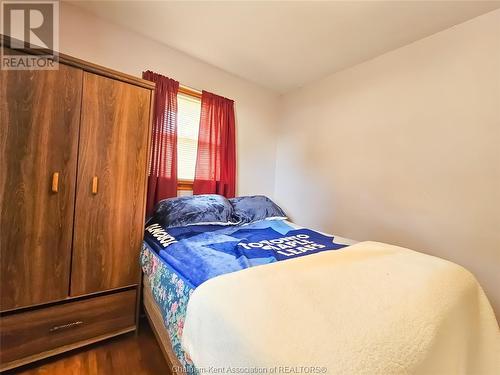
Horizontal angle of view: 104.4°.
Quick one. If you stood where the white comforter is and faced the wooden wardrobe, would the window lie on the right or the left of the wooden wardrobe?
right

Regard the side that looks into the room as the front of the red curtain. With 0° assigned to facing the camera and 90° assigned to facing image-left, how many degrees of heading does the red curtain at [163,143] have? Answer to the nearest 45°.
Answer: approximately 315°

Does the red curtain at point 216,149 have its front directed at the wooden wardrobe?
no

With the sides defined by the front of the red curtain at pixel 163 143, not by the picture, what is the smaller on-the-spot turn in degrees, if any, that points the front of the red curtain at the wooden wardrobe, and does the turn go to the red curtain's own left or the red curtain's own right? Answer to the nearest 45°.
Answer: approximately 90° to the red curtain's own right

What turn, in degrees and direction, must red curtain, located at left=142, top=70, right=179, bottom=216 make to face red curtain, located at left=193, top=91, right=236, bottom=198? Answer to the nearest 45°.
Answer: approximately 45° to its left

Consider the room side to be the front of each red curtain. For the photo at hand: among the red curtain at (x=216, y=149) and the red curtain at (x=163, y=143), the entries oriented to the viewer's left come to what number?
0

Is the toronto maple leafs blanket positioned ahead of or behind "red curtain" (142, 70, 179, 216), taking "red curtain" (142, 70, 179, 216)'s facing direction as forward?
ahead

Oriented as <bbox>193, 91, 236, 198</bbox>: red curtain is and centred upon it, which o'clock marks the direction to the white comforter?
The white comforter is roughly at 1 o'clock from the red curtain.

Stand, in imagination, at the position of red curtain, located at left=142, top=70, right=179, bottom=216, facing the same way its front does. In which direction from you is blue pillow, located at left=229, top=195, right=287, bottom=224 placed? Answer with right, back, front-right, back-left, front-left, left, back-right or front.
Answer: front-left

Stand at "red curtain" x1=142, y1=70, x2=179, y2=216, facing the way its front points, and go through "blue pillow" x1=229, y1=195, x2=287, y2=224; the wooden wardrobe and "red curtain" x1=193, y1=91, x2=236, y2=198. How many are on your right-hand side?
1

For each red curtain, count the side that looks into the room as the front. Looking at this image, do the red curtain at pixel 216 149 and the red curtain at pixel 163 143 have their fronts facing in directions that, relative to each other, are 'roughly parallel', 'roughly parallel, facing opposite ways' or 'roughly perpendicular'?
roughly parallel

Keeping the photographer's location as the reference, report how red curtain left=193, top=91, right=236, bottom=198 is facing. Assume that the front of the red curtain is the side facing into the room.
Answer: facing the viewer and to the right of the viewer
